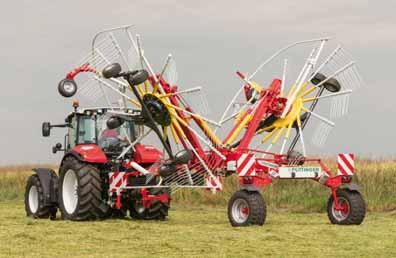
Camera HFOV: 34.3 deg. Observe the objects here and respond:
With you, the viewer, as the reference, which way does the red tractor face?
facing away from the viewer and to the left of the viewer
